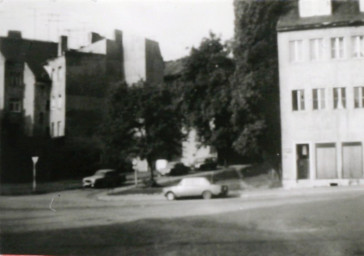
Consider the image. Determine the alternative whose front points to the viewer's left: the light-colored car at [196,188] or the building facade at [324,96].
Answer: the light-colored car

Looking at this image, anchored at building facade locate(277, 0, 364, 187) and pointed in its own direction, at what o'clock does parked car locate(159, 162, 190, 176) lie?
The parked car is roughly at 3 o'clock from the building facade.

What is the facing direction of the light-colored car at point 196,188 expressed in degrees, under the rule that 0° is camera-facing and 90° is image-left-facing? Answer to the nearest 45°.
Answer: approximately 90°

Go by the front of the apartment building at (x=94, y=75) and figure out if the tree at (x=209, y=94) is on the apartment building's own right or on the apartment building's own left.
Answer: on the apartment building's own left

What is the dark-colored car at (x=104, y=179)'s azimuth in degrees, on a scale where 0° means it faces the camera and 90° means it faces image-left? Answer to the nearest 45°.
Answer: approximately 45°

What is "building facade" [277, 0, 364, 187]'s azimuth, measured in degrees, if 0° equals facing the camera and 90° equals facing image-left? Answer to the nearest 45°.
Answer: approximately 0°

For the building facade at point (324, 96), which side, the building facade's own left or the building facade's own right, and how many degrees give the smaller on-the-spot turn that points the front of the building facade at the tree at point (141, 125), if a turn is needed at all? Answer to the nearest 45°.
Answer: approximately 90° to the building facade's own right

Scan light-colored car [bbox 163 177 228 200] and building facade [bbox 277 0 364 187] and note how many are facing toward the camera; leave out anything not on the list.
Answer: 1
